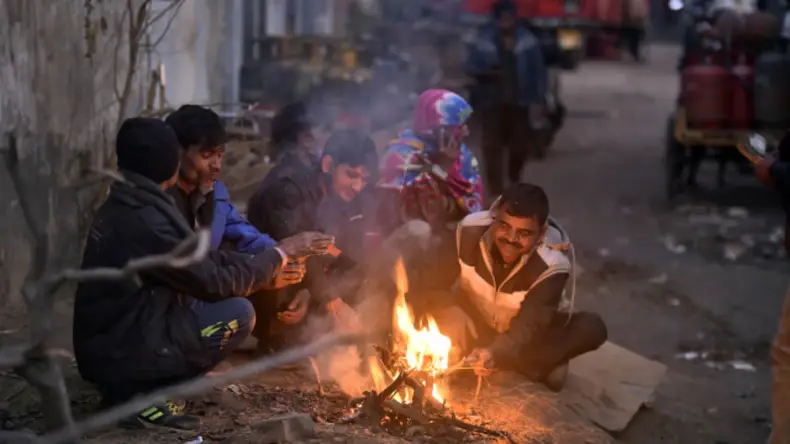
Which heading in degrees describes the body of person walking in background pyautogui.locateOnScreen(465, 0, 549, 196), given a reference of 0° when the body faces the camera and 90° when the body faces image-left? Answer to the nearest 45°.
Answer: approximately 0°

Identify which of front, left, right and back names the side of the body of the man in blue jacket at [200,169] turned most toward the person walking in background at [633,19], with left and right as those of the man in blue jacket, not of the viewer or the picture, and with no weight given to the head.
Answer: left

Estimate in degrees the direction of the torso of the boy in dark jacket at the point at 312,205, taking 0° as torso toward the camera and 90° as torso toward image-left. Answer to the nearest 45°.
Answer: approximately 315°

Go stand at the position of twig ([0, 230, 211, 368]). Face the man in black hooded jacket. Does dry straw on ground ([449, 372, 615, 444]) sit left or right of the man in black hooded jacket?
right

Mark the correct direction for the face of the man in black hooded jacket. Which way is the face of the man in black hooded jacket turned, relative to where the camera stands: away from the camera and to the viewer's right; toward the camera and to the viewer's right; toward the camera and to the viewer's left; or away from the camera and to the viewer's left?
away from the camera and to the viewer's right

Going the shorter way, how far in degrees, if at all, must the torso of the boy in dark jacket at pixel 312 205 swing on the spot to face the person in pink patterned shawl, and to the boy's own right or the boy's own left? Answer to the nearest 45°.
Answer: approximately 90° to the boy's own left
